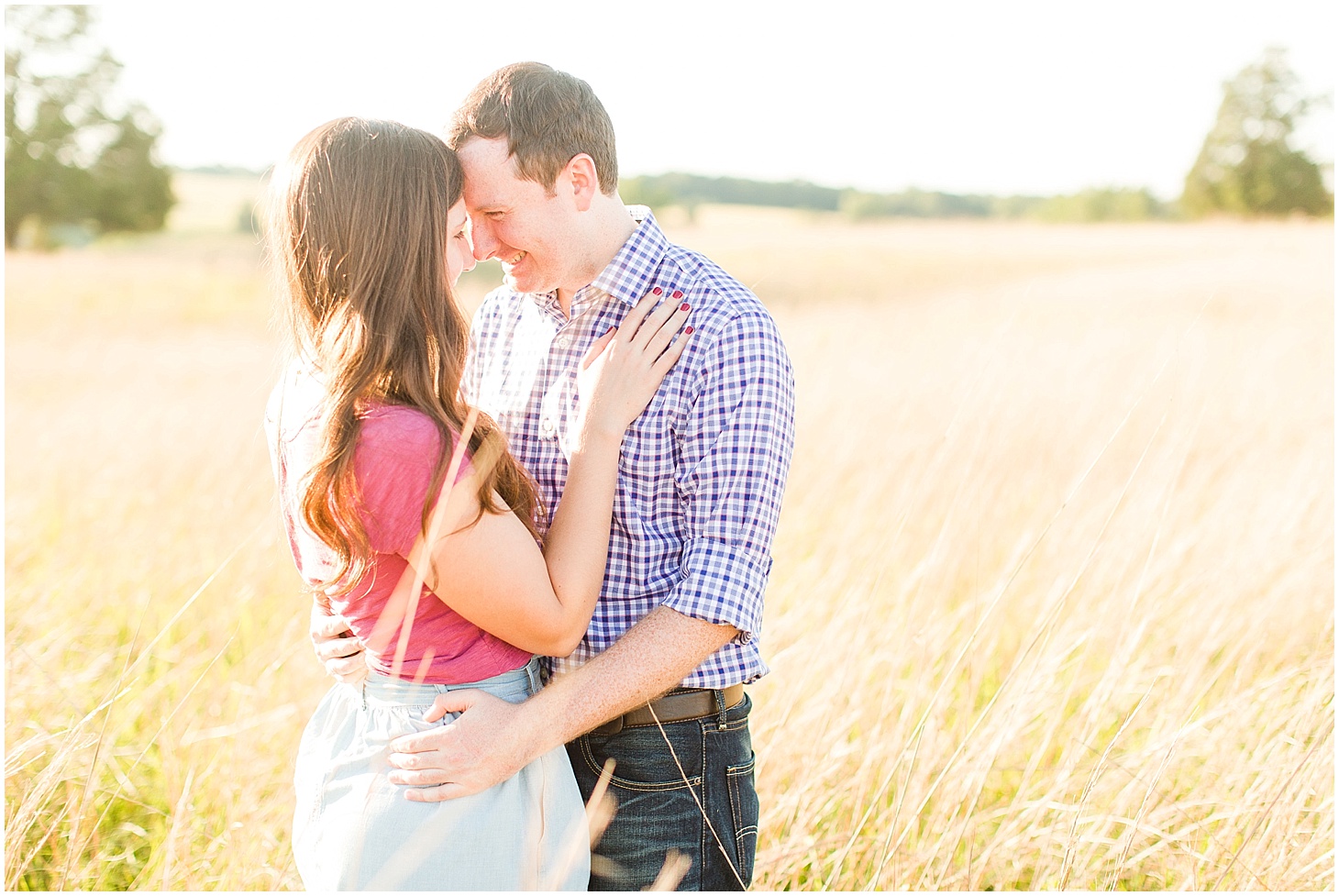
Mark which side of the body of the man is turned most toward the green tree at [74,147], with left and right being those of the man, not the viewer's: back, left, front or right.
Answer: right

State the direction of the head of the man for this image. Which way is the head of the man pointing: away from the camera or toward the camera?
toward the camera

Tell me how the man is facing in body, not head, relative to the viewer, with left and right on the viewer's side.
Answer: facing the viewer and to the left of the viewer

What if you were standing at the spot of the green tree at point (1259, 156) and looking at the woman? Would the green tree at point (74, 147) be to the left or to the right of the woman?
right

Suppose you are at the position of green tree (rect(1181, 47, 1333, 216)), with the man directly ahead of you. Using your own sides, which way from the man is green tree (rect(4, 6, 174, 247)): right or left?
right

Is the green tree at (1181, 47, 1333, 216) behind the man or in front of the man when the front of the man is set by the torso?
behind
